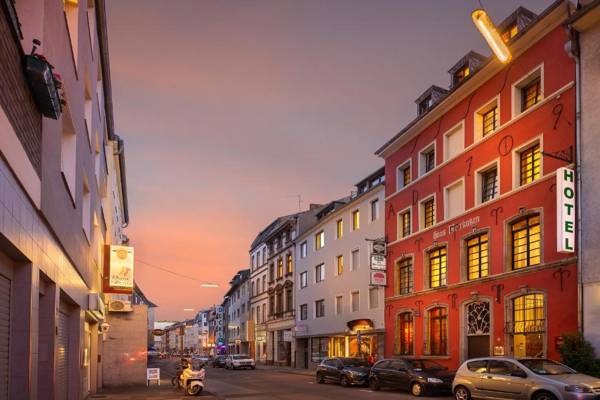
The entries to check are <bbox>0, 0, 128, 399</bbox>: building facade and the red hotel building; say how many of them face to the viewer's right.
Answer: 1

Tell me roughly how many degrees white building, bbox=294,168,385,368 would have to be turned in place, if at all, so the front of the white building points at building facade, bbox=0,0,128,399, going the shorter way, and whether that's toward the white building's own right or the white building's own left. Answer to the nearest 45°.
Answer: approximately 45° to the white building's own left

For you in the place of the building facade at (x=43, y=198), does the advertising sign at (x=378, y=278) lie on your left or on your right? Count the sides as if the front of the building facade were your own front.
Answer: on your left

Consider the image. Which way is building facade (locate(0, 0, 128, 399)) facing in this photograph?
to the viewer's right

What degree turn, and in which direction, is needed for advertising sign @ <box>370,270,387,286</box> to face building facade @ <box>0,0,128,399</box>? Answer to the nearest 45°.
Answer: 0° — it already faces it

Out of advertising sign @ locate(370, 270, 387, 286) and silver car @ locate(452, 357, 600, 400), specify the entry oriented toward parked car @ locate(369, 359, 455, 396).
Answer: the advertising sign

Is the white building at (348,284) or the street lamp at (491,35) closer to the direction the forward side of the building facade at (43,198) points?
the street lamp

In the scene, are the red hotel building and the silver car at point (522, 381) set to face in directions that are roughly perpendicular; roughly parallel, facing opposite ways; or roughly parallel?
roughly perpendicular

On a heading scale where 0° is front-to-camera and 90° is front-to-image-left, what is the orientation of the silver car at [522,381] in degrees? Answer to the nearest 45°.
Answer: approximately 315°
